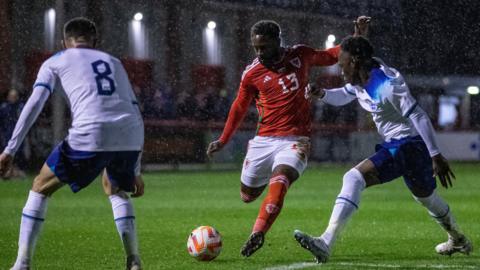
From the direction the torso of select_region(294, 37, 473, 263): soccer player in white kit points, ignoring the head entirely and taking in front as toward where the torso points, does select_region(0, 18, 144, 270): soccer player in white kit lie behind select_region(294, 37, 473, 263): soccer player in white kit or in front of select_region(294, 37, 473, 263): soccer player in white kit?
in front

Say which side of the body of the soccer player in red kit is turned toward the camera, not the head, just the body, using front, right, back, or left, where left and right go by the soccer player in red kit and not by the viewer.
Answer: front

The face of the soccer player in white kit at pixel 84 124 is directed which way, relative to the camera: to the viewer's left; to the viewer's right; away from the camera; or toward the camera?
away from the camera

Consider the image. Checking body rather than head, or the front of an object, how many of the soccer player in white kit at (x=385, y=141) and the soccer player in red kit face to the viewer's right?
0

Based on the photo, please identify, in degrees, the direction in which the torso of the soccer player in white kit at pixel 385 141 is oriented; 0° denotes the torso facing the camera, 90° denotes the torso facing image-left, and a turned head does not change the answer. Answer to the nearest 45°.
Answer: approximately 45°

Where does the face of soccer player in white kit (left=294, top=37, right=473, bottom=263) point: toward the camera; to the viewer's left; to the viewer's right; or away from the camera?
to the viewer's left

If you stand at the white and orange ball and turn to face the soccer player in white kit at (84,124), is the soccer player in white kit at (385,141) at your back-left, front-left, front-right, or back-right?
back-left

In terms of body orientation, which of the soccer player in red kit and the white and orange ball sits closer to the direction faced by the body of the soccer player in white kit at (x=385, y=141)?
the white and orange ball

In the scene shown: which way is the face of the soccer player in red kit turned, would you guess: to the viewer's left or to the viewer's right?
to the viewer's left
